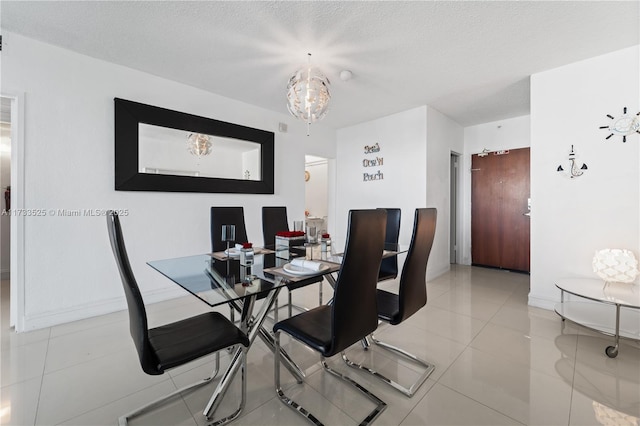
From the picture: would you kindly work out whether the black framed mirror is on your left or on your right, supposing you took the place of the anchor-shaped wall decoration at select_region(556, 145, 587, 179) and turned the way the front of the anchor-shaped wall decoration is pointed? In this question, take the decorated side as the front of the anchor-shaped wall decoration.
on your right

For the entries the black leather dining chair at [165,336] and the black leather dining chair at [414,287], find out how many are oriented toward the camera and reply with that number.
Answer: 0

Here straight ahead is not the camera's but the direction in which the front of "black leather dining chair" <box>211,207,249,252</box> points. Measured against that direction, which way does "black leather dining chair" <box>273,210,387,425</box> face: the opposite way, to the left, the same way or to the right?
the opposite way

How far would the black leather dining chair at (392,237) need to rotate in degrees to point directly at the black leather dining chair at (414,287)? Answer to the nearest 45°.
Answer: approximately 45° to its left

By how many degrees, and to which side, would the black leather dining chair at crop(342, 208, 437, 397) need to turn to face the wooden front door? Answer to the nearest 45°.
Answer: approximately 90° to its right

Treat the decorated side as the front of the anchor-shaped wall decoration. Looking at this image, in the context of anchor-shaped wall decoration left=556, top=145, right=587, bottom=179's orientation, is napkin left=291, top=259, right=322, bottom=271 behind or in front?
in front

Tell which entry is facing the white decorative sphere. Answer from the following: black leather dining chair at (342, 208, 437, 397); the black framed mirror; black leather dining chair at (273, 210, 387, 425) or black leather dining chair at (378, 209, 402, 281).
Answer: the black framed mirror

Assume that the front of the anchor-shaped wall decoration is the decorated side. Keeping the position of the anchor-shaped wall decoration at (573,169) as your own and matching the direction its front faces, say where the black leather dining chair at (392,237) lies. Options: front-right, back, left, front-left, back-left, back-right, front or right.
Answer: front-right

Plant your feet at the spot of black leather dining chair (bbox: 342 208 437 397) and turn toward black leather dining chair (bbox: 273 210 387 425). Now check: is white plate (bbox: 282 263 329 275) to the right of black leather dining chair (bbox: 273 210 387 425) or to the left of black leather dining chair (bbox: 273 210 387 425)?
right

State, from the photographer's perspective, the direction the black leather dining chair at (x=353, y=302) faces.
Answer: facing away from the viewer and to the left of the viewer
